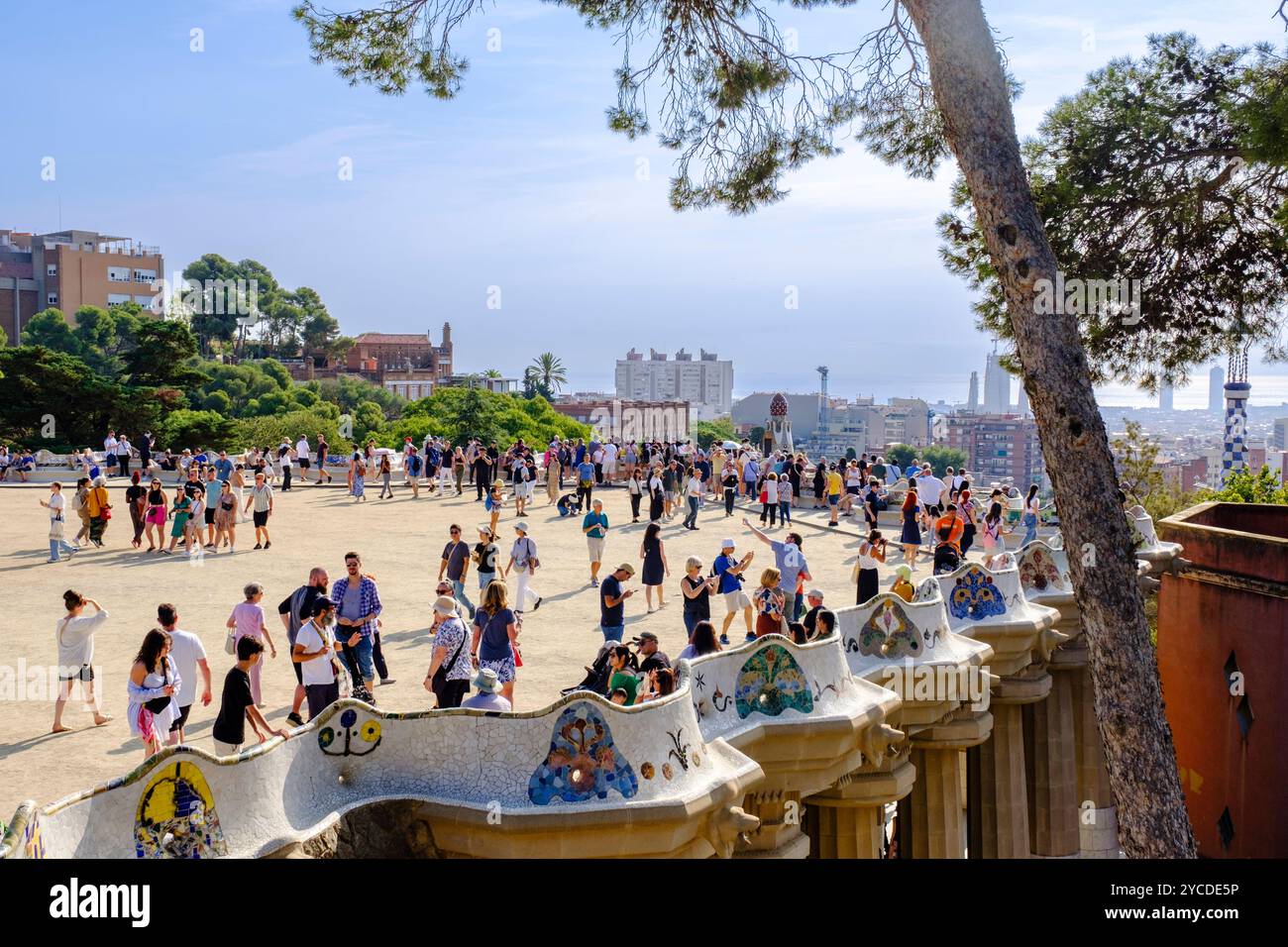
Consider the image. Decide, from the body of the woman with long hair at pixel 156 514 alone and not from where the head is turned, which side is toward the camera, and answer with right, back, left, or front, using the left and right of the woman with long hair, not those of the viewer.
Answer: front

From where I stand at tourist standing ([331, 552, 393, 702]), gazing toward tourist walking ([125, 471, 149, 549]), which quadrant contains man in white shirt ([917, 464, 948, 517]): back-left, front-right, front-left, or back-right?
front-right

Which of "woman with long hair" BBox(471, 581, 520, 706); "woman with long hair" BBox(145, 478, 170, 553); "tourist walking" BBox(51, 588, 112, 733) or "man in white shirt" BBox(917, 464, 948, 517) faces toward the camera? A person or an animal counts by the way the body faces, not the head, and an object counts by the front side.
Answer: "woman with long hair" BBox(145, 478, 170, 553)

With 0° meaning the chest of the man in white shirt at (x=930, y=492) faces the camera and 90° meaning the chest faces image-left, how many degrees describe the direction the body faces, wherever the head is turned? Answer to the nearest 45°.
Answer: approximately 180°

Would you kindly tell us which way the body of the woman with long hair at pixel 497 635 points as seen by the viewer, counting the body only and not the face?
away from the camera

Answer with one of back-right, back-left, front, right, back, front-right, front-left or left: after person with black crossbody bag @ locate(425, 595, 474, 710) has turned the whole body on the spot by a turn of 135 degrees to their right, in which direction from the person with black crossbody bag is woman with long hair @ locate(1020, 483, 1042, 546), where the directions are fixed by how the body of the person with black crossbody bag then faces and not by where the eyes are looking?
front-left

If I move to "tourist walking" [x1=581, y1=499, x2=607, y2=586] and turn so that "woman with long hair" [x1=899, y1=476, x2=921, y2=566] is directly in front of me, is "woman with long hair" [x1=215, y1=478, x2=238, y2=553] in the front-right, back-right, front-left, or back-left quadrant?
back-left

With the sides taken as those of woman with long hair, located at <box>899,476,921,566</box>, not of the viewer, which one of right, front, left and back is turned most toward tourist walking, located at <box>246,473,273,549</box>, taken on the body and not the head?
left

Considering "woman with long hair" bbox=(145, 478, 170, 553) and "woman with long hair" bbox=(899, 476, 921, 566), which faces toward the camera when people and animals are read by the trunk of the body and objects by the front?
"woman with long hair" bbox=(145, 478, 170, 553)

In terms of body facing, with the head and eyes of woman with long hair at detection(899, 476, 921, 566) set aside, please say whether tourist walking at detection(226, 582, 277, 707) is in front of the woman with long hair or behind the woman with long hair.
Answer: behind

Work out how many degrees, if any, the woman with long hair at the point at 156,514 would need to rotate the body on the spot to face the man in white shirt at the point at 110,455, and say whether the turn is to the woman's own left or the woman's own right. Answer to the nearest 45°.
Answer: approximately 180°

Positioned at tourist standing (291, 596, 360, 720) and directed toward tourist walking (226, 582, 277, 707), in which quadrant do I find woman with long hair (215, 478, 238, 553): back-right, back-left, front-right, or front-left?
front-right
